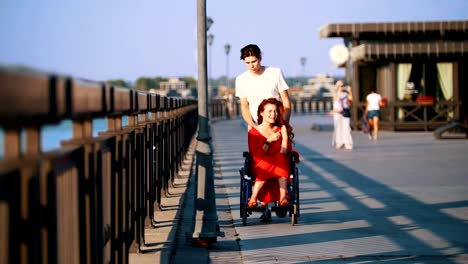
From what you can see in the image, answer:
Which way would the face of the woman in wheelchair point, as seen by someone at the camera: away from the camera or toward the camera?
toward the camera

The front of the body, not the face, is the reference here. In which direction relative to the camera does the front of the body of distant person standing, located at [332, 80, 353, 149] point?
toward the camera

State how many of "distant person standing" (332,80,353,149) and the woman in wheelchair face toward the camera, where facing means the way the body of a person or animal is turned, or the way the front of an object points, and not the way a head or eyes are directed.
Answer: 2

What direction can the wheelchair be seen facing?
toward the camera

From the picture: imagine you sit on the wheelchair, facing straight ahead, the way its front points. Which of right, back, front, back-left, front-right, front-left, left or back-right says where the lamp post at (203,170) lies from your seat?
front-right

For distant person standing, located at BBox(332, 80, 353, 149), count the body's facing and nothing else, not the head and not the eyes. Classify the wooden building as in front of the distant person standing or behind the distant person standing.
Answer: behind

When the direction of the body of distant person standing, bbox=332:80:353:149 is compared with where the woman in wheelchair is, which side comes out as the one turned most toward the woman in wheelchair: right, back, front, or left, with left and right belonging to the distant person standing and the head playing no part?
front

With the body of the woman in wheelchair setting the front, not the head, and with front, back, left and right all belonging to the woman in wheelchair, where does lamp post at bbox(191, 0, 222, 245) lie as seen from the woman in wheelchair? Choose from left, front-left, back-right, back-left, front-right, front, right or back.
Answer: front-right

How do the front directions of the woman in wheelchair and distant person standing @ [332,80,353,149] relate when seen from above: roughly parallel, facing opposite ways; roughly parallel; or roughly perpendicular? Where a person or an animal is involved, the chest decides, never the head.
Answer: roughly parallel

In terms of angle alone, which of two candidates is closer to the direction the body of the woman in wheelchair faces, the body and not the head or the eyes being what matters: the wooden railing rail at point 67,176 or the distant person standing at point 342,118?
the wooden railing rail

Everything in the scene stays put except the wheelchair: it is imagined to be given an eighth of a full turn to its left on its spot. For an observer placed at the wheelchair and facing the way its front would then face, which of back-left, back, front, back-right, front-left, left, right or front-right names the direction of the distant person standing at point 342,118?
back-left
